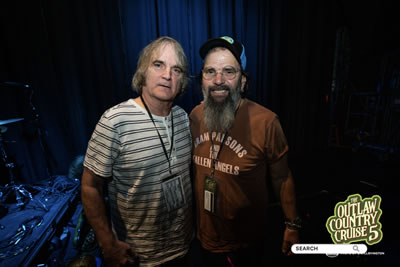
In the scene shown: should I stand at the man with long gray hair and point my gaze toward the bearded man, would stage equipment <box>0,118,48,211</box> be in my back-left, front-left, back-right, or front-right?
back-left

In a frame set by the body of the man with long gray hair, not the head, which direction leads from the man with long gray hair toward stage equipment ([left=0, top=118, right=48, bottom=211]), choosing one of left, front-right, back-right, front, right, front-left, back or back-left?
back

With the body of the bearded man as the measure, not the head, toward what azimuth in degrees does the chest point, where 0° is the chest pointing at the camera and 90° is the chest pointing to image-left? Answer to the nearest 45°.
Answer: approximately 45°

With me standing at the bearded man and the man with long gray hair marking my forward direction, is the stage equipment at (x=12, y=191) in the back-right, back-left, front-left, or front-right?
front-right

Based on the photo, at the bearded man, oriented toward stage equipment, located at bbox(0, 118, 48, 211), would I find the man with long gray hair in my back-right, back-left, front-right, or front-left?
front-left

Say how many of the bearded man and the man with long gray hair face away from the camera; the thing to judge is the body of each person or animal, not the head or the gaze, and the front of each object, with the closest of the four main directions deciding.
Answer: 0

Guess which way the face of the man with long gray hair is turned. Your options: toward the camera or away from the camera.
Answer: toward the camera

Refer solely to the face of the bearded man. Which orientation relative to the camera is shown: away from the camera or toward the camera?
toward the camera

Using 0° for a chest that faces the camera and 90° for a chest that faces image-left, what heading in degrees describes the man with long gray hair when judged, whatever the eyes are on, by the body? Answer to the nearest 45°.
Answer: approximately 315°
